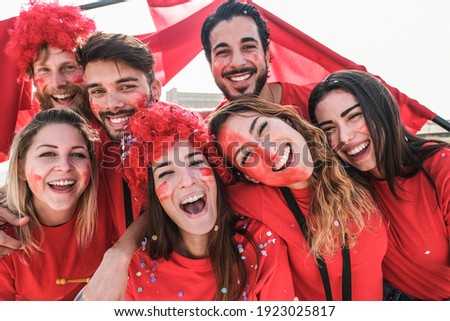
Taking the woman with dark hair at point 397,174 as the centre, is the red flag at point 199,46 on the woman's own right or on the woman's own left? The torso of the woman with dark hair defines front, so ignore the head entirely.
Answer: on the woman's own right

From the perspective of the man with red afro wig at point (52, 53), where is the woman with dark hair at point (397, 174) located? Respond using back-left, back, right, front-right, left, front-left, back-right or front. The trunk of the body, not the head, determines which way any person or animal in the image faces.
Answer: front-left

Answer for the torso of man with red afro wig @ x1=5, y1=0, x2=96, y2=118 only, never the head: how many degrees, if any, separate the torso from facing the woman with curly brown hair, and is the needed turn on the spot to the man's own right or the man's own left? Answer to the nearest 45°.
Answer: approximately 45° to the man's own left

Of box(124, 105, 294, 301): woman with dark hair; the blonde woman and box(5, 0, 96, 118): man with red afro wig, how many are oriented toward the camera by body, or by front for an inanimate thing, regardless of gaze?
3

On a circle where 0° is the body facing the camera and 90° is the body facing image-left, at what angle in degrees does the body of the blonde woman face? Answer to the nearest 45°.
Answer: approximately 0°

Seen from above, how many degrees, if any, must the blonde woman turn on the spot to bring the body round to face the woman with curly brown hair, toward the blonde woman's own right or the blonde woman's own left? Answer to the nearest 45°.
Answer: approximately 45° to the blonde woman's own left

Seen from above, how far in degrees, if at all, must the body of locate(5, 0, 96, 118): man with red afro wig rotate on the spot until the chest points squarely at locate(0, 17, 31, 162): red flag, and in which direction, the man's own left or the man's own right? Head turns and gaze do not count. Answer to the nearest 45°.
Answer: approximately 135° to the man's own right

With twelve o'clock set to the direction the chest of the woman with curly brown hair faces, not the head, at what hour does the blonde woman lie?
The blonde woman is roughly at 3 o'clock from the woman with curly brown hair.

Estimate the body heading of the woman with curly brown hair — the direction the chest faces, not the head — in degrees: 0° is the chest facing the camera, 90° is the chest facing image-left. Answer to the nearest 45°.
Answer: approximately 0°
